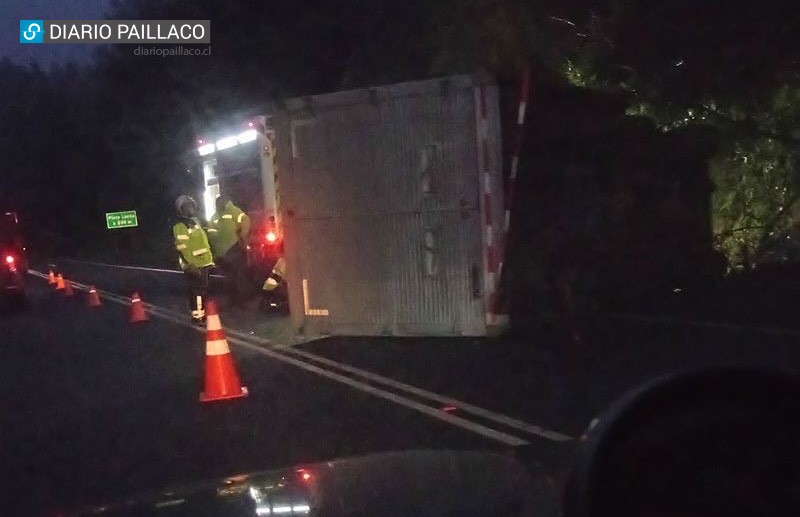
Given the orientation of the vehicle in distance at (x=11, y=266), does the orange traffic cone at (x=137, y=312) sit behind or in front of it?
behind

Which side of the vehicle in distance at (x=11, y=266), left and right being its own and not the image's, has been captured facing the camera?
back

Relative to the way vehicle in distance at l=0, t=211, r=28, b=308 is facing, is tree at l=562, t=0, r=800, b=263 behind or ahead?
behind

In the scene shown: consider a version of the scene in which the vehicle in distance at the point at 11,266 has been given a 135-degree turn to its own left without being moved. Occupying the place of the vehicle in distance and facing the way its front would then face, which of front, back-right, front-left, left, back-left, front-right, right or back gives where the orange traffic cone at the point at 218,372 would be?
front-left

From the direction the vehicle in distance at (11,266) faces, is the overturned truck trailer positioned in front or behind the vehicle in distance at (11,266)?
behind

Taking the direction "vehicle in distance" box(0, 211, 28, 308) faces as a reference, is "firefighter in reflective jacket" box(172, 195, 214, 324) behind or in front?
behind
